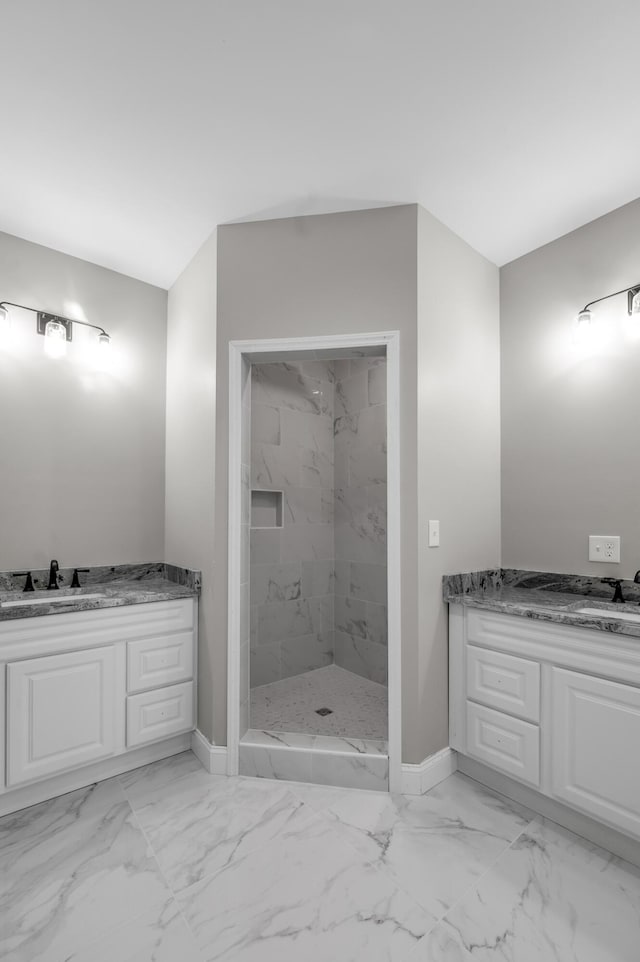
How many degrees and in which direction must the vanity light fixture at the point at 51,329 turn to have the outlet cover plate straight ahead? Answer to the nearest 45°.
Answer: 0° — it already faces it

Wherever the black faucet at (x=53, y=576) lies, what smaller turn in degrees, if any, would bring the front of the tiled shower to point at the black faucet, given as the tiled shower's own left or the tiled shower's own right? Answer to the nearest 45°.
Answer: approximately 45° to the tiled shower's own right

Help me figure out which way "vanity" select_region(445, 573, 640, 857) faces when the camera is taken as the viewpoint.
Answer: facing the viewer and to the left of the viewer

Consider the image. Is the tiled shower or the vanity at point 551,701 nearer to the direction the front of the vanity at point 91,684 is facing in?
the vanity

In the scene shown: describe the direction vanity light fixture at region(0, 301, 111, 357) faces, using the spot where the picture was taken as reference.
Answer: facing the viewer and to the right of the viewer

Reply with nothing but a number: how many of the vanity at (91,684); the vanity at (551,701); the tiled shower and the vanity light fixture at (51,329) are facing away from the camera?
0

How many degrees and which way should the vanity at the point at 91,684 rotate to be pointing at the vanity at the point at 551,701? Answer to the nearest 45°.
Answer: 0° — it already faces it

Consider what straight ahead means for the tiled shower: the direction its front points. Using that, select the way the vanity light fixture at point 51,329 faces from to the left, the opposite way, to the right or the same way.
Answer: to the left

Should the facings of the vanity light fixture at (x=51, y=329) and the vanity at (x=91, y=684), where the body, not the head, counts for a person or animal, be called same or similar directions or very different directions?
same or similar directions

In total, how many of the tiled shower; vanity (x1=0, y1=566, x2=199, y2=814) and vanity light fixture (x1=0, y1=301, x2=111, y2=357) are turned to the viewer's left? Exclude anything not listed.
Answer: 0

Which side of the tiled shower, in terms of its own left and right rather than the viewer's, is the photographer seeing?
front

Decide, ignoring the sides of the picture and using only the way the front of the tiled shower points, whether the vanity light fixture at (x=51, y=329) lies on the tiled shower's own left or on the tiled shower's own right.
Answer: on the tiled shower's own right

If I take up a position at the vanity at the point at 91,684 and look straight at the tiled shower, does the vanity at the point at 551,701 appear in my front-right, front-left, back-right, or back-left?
front-right

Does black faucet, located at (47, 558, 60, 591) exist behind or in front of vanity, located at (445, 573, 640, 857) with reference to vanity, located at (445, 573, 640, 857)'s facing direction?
in front

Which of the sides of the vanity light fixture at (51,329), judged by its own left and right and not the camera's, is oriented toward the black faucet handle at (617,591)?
front
